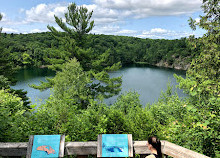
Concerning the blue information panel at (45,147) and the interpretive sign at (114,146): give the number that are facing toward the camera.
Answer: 2

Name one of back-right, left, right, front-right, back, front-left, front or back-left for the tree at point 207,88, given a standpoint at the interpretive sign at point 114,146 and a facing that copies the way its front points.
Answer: back-left

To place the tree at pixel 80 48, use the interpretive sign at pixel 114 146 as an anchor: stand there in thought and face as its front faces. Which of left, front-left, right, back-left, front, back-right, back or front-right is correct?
back

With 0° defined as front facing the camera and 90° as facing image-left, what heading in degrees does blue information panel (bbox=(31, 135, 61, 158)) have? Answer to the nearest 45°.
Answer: approximately 0°

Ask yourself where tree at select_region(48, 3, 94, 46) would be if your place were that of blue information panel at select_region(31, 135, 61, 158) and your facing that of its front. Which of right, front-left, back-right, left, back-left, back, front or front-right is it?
back

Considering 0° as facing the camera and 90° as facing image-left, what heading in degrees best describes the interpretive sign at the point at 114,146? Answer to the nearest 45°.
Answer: approximately 0°

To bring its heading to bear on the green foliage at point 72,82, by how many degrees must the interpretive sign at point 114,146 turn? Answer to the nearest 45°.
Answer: approximately 180°

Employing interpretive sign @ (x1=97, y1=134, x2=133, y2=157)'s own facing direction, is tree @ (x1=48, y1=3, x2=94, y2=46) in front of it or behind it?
behind

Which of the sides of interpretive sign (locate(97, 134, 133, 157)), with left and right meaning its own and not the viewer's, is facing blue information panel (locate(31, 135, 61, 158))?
right

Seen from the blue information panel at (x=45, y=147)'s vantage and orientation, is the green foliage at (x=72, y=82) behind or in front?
behind
